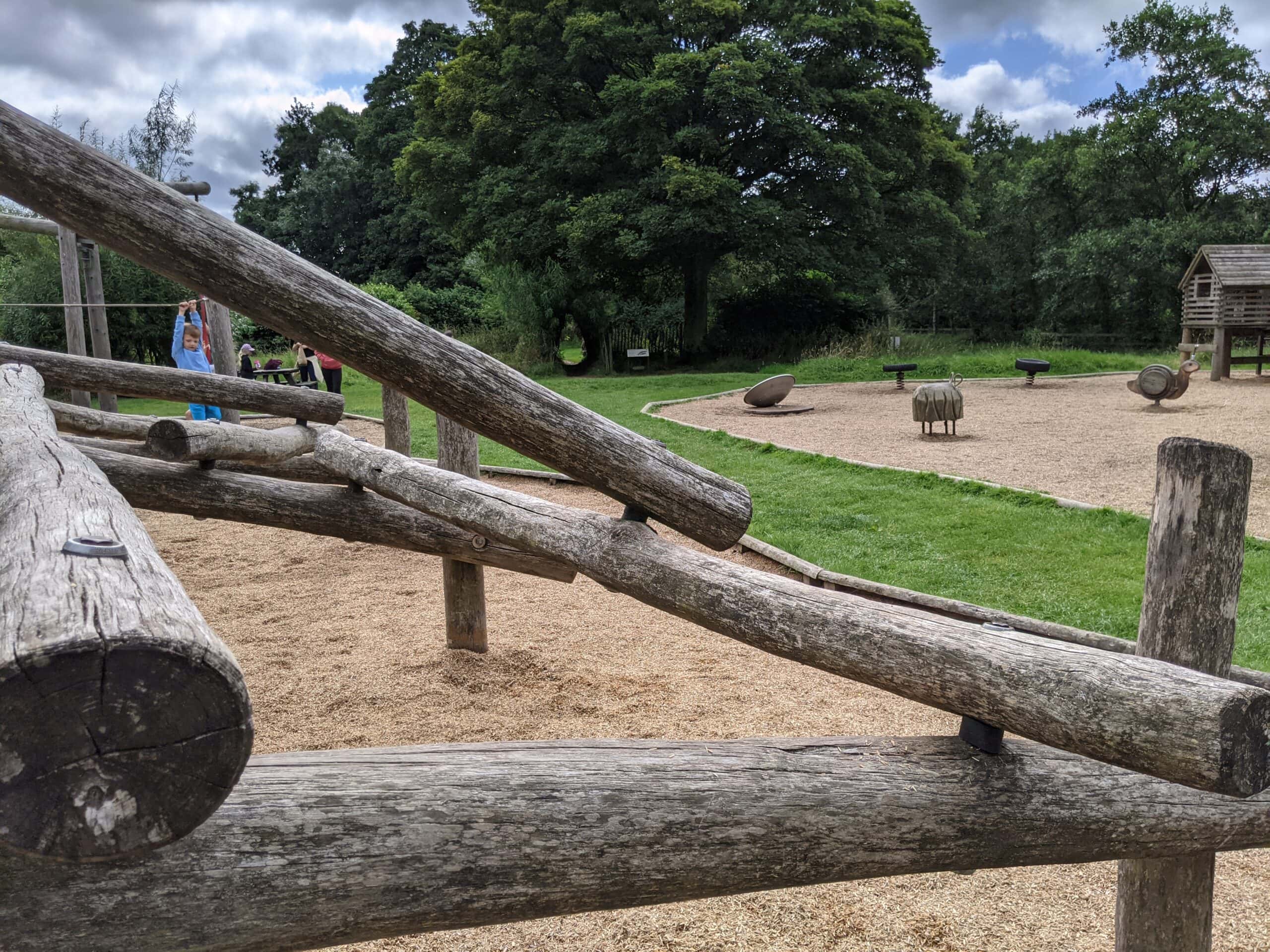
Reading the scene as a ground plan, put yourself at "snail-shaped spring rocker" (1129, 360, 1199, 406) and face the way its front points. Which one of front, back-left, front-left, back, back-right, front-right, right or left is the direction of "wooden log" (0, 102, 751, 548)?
right

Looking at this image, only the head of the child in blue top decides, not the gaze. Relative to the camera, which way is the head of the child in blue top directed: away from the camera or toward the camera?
toward the camera

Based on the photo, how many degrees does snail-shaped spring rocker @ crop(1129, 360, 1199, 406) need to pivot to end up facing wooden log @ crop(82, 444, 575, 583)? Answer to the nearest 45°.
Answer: approximately 90° to its right

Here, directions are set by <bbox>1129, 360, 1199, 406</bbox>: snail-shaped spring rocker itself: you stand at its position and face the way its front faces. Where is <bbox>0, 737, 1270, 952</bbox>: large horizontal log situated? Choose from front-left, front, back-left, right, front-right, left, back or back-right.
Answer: right

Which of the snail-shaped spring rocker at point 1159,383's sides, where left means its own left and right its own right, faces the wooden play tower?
left

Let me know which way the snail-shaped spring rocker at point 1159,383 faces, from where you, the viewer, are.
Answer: facing to the right of the viewer

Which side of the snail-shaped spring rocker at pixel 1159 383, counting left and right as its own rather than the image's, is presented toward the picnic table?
back

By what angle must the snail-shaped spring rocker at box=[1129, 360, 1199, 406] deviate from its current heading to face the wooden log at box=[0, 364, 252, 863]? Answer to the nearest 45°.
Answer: approximately 90° to its right
